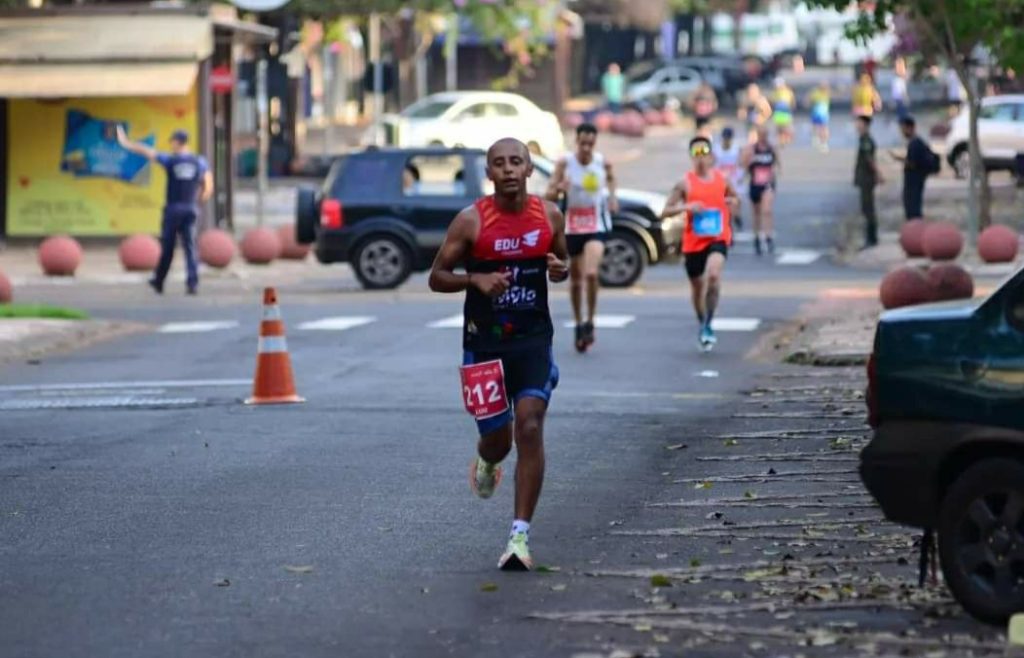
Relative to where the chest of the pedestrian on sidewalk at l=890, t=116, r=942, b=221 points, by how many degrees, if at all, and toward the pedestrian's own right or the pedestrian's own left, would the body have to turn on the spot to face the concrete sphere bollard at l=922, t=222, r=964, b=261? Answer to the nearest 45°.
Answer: approximately 90° to the pedestrian's own left

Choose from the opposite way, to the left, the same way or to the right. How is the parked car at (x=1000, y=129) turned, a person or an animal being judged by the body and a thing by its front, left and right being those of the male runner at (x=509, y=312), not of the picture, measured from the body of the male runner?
to the right

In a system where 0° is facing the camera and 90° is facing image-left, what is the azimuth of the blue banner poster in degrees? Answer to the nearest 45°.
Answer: approximately 0°

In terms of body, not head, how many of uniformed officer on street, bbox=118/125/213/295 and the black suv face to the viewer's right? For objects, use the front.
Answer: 1

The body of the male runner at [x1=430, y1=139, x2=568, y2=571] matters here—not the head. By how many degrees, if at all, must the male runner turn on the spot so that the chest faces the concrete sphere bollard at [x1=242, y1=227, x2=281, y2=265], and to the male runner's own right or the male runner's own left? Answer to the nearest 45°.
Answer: approximately 180°

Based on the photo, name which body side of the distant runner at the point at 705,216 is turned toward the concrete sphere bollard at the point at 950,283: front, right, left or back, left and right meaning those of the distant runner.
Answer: left

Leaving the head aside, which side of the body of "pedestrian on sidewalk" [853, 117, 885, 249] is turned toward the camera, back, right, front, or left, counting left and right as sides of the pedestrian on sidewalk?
left

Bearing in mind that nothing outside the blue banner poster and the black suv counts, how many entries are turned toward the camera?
1

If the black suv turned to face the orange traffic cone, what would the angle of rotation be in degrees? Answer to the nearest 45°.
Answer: approximately 90° to its right

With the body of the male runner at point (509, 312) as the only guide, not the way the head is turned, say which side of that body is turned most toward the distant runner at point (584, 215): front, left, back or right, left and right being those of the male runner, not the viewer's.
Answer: back
